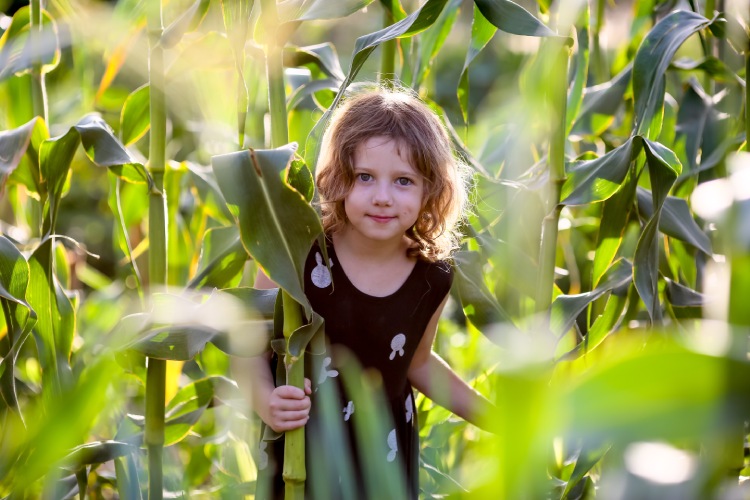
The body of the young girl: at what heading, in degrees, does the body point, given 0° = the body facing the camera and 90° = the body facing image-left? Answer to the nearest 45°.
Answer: approximately 0°
